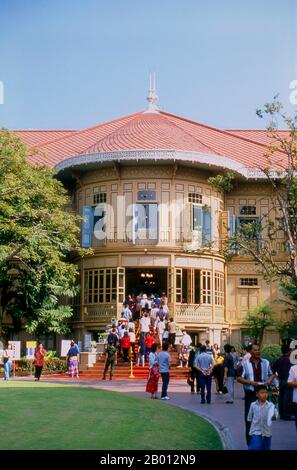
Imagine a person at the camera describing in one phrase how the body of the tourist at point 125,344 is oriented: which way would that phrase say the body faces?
away from the camera

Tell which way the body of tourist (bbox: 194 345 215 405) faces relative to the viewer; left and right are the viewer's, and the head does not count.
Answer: facing away from the viewer

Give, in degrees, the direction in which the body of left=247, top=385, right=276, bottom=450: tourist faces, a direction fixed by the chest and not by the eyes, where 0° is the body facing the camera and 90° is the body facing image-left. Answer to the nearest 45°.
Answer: approximately 0°

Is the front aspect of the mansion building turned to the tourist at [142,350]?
yes

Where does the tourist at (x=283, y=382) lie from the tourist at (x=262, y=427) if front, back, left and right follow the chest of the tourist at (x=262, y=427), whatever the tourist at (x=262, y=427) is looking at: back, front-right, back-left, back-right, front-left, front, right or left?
back

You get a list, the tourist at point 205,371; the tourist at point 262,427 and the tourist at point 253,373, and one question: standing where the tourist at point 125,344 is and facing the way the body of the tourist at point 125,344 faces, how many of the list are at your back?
3

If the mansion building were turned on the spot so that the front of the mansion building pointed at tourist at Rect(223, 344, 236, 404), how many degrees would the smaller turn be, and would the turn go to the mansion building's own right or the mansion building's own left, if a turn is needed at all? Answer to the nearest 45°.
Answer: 0° — it already faces them

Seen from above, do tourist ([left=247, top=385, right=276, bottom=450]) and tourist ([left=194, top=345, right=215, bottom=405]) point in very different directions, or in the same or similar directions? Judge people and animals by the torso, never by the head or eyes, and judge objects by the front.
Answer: very different directions
